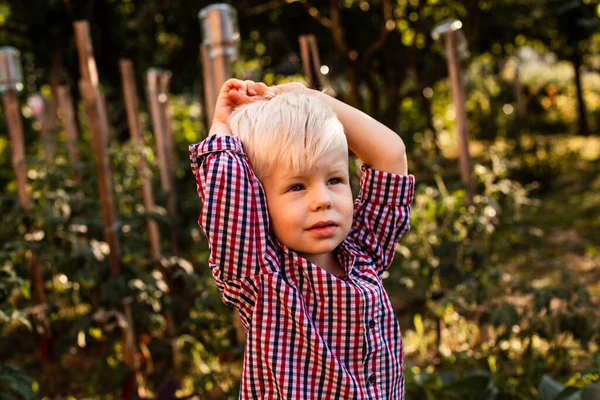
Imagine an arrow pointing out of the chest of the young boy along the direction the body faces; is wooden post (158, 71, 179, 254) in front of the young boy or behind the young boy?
behind

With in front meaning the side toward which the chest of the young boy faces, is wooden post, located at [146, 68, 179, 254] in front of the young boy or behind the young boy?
behind

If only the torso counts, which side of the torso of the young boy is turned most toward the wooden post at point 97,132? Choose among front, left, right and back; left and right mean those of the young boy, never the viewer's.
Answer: back

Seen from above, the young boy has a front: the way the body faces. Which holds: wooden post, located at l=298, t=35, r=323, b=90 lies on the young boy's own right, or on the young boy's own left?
on the young boy's own left

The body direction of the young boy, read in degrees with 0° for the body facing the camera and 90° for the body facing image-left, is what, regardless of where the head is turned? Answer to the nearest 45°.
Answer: approximately 315°

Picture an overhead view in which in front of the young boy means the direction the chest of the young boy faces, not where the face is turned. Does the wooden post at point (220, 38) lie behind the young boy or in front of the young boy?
behind
